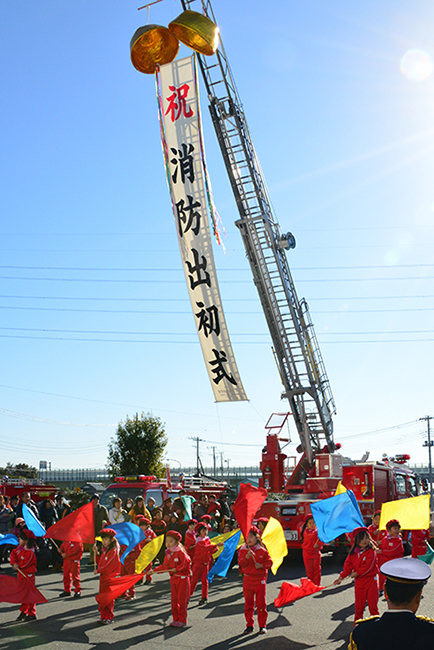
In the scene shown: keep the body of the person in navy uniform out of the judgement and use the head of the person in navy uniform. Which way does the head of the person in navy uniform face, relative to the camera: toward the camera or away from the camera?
away from the camera

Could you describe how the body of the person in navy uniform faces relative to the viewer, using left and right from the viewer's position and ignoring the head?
facing away from the viewer

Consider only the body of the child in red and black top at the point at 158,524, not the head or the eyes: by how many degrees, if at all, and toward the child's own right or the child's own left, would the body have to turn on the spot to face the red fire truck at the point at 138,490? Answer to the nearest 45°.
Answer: approximately 180°

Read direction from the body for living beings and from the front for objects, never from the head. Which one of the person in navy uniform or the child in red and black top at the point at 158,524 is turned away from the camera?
the person in navy uniform

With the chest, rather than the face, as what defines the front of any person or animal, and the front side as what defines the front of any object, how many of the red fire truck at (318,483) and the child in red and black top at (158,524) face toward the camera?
1

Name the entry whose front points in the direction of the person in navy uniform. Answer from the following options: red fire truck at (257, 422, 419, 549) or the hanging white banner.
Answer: the hanging white banner

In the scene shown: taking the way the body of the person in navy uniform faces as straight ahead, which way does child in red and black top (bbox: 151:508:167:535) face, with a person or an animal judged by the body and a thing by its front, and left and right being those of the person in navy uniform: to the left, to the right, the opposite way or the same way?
the opposite way

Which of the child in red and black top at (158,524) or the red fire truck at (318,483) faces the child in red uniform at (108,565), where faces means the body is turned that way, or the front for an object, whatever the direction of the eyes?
the child in red and black top at (158,524)
